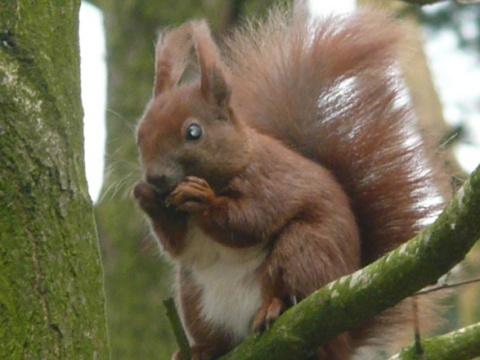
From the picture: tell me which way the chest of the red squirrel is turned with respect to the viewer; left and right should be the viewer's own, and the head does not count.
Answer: facing the viewer and to the left of the viewer

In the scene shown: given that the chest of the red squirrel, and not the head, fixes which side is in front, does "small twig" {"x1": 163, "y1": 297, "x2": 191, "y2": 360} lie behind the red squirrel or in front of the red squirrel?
in front

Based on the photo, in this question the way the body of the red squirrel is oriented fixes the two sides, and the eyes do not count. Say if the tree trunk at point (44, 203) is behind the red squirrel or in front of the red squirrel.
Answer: in front
